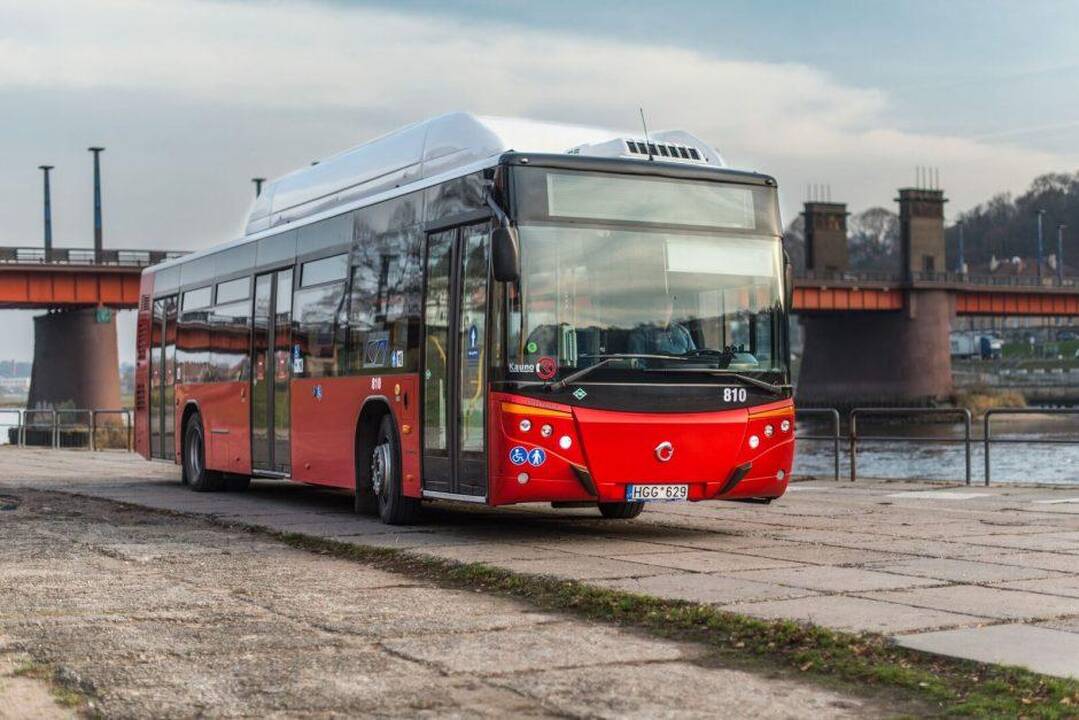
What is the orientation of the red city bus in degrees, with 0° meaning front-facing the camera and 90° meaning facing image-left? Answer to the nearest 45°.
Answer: approximately 315°

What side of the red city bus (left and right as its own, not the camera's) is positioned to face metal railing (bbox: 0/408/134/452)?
back
